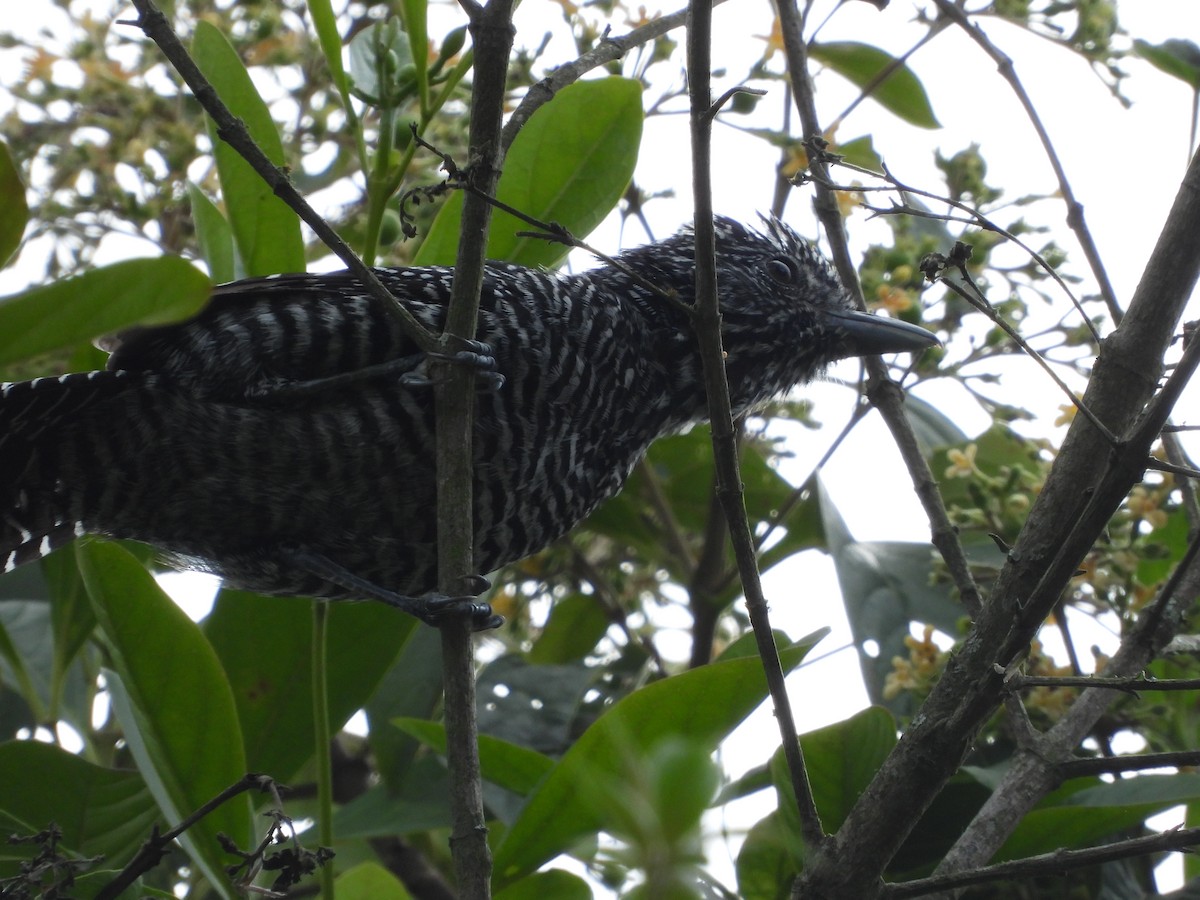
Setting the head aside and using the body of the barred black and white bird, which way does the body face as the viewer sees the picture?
to the viewer's right
